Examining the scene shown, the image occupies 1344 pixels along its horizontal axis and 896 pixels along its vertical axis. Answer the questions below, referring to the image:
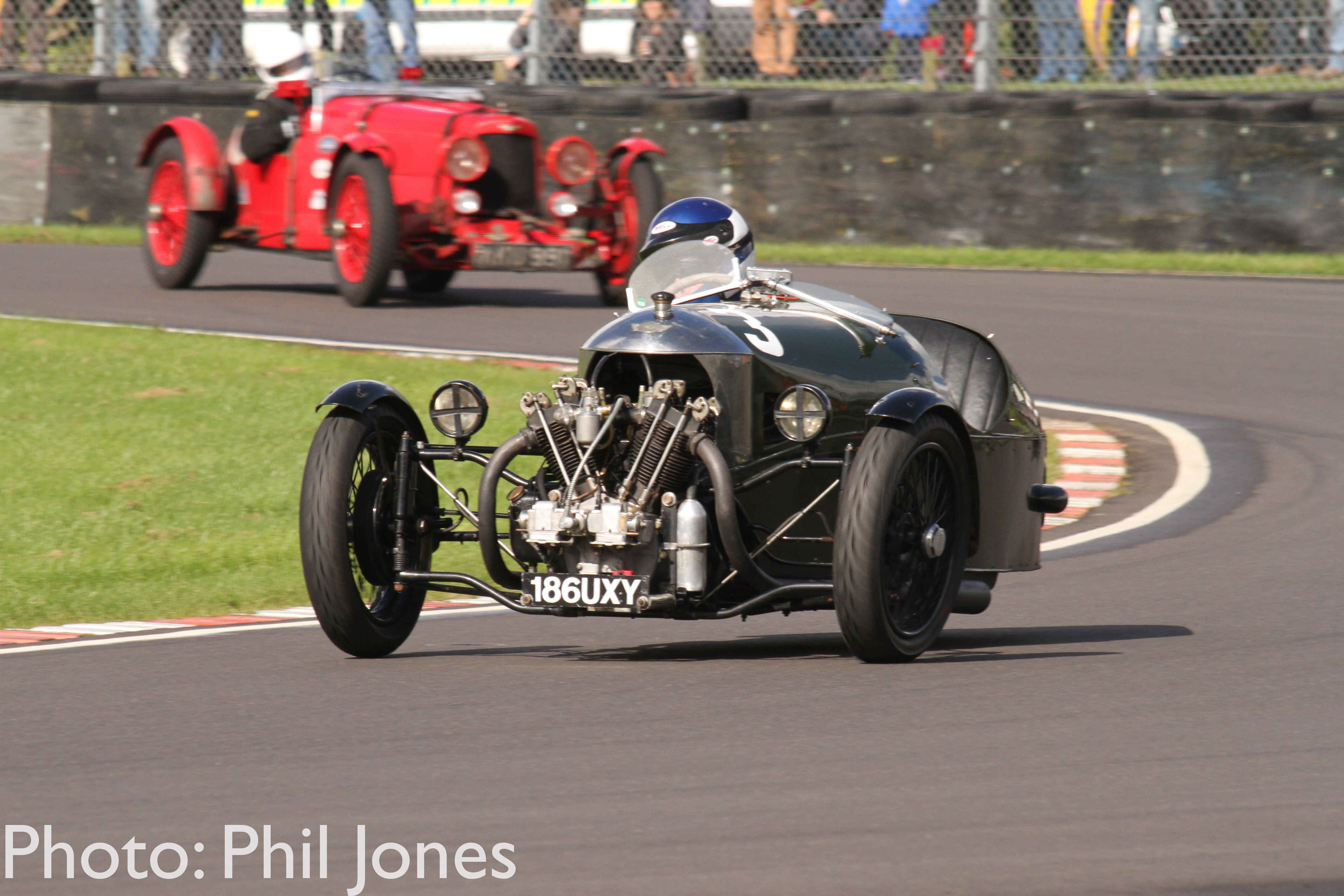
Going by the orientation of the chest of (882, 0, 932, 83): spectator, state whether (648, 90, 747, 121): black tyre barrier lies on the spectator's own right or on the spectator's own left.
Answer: on the spectator's own right

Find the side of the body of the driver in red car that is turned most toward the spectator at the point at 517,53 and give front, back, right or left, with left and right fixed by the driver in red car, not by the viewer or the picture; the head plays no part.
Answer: left

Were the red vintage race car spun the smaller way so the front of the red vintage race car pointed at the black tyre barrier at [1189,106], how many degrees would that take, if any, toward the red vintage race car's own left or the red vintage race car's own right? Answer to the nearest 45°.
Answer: approximately 45° to the red vintage race car's own left

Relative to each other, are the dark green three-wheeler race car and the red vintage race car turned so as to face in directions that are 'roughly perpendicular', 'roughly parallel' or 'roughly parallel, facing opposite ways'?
roughly perpendicular

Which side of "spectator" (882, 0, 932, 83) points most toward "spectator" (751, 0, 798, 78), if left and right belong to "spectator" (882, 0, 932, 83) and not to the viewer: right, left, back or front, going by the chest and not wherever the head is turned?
right

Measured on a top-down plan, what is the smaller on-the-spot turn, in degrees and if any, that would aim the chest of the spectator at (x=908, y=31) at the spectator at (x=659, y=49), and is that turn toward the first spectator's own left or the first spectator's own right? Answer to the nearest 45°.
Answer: approximately 90° to the first spectator's own right

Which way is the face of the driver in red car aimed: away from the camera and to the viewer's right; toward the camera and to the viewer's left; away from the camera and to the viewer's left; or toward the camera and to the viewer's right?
toward the camera and to the viewer's right

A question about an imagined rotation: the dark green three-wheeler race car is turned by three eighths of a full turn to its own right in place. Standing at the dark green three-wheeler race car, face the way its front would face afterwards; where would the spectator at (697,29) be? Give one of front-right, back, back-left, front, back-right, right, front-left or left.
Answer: front

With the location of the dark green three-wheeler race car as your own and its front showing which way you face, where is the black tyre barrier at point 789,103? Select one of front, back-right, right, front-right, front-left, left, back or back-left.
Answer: back-right

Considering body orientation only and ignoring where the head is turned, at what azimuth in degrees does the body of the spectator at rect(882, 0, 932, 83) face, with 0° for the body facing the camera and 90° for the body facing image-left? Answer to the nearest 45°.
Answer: approximately 0°

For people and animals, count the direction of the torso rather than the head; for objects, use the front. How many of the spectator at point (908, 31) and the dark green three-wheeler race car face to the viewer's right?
0

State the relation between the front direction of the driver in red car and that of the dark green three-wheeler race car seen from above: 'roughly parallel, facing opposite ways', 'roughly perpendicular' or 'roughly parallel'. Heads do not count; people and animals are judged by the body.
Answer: roughly perpendicular

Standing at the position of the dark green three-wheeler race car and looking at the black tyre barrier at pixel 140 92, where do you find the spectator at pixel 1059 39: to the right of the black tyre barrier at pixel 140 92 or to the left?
right

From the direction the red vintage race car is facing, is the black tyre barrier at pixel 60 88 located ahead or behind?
behind
